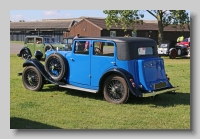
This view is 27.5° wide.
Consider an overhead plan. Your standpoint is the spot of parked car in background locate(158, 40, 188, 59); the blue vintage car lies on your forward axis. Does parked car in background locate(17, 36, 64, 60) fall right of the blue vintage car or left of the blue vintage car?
right

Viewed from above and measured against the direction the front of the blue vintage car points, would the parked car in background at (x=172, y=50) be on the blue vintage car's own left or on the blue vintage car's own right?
on the blue vintage car's own right

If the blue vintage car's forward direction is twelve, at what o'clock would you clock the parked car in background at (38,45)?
The parked car in background is roughly at 1 o'clock from the blue vintage car.

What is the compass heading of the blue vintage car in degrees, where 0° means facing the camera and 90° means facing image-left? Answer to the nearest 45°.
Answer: approximately 135°
